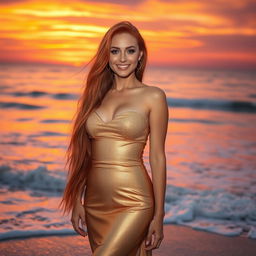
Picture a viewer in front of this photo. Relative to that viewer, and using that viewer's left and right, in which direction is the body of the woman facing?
facing the viewer and to the left of the viewer

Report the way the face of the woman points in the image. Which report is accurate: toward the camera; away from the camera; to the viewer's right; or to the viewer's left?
toward the camera
